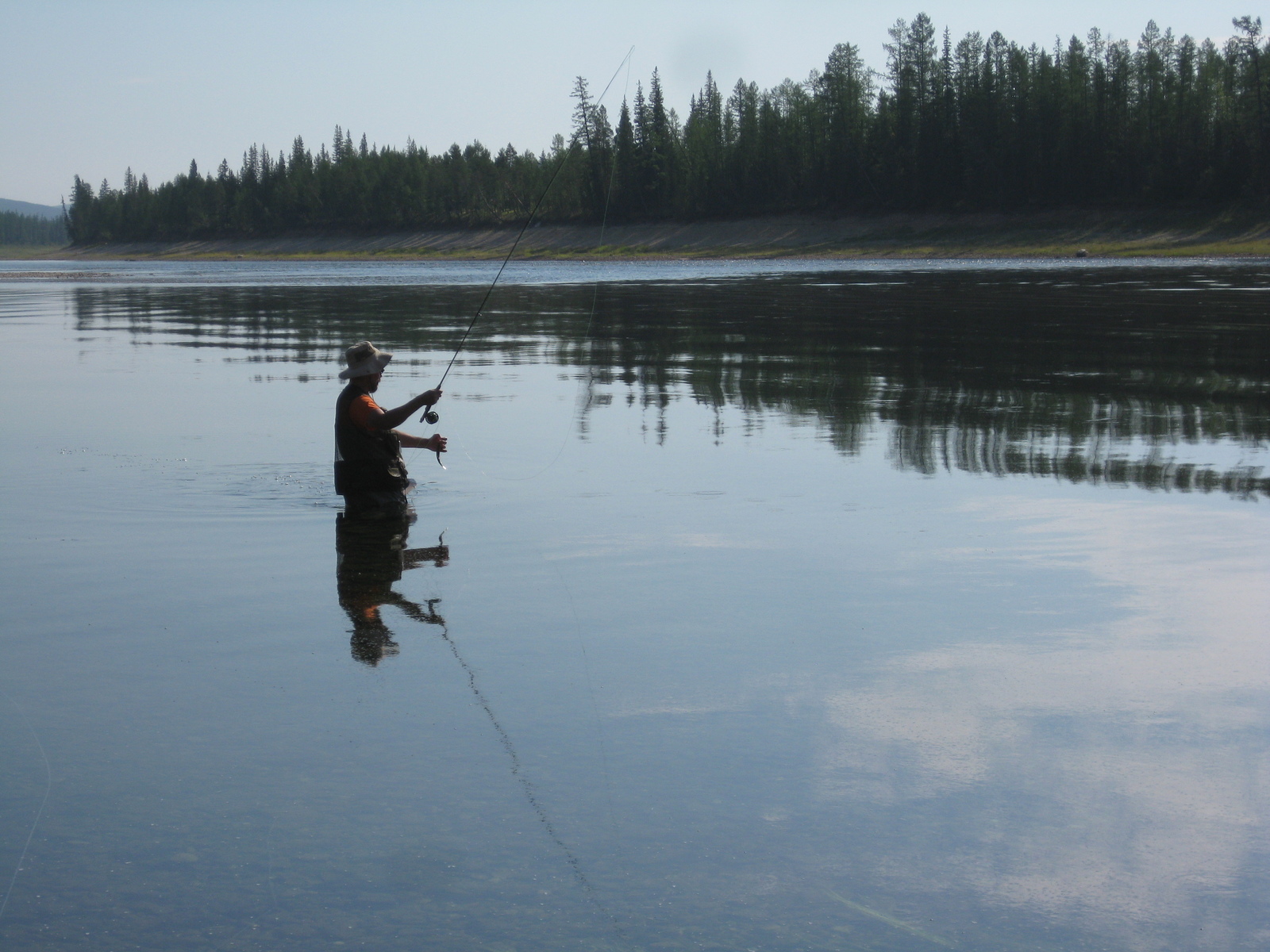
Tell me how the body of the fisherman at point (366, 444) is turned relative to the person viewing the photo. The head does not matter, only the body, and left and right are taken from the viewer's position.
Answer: facing to the right of the viewer

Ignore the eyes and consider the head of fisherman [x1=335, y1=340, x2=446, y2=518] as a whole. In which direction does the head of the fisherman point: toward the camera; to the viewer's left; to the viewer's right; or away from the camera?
to the viewer's right

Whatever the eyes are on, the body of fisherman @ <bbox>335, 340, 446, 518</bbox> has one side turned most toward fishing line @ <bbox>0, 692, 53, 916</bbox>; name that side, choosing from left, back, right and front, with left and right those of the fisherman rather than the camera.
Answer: right
